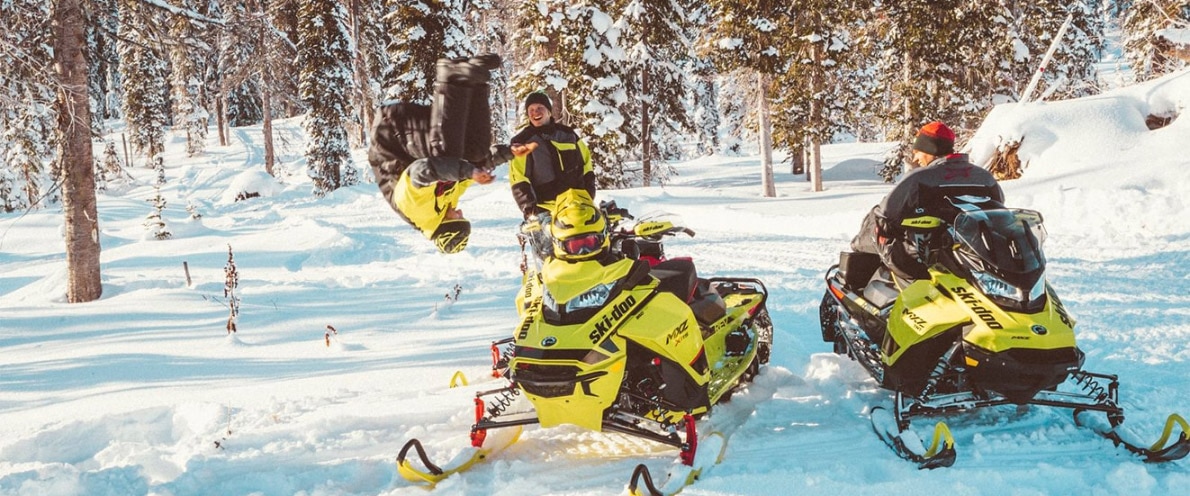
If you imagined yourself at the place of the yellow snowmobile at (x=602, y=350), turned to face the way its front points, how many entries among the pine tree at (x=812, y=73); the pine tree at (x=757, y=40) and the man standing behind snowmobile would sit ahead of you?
0

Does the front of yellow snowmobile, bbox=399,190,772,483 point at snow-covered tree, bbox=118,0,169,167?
no

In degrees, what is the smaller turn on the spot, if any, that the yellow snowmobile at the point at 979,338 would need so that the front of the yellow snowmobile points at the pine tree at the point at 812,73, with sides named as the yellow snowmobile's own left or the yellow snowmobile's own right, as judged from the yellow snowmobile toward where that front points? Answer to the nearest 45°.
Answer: approximately 135° to the yellow snowmobile's own left

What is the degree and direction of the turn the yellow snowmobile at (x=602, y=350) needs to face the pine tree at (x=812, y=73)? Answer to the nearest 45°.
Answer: approximately 135° to its right

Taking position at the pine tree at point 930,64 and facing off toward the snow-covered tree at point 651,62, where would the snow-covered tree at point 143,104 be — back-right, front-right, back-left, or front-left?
front-right

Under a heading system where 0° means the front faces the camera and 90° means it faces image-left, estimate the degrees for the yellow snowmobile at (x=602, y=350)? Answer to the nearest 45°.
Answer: approximately 45°

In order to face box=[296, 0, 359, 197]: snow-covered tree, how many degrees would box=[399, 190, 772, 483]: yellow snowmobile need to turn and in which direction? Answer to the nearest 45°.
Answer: approximately 135° to its right

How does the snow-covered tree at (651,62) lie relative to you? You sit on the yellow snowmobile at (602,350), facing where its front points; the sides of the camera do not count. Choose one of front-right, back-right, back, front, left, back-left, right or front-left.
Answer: back-right

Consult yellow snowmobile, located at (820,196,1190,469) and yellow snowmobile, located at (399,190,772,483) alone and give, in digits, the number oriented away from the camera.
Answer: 0

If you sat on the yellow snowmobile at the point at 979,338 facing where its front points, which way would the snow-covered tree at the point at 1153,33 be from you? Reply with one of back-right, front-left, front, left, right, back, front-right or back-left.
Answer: back-left

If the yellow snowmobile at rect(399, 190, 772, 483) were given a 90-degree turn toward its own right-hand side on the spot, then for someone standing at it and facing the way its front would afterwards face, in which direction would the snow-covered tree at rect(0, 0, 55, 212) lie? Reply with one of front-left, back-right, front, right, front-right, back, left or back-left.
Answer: front

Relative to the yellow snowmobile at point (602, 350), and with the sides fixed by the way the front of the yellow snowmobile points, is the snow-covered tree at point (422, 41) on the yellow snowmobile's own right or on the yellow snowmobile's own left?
on the yellow snowmobile's own right

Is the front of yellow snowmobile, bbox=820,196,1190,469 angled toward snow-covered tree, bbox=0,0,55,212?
no
